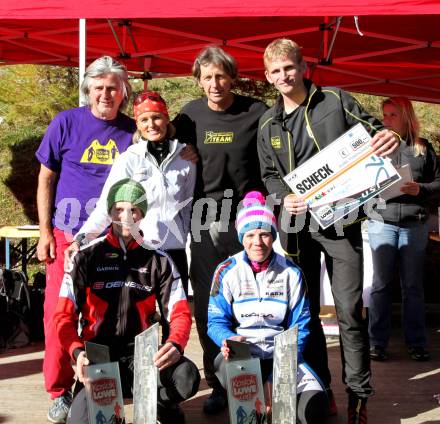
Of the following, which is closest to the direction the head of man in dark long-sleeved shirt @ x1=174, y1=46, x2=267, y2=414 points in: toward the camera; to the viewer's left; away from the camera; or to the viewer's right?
toward the camera

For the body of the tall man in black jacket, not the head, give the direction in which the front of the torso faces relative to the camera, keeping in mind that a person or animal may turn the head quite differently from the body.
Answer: toward the camera

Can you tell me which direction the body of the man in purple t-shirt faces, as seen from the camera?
toward the camera

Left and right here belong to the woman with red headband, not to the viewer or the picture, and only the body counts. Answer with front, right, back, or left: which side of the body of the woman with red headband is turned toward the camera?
front

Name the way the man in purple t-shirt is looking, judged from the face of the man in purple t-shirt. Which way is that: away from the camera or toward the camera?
toward the camera

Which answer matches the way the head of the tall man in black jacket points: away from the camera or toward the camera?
toward the camera

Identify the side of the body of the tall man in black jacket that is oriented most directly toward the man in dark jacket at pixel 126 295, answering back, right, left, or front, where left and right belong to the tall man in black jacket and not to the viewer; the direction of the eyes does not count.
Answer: right

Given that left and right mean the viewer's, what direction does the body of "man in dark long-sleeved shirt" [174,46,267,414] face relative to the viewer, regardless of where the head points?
facing the viewer

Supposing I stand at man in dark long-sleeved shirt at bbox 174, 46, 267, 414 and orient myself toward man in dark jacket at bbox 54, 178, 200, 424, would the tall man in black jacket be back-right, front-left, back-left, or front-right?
back-left

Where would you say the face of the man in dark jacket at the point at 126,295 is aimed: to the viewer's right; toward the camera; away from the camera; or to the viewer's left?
toward the camera

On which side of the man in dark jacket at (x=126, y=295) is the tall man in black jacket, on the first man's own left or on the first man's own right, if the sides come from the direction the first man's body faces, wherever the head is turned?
on the first man's own left
